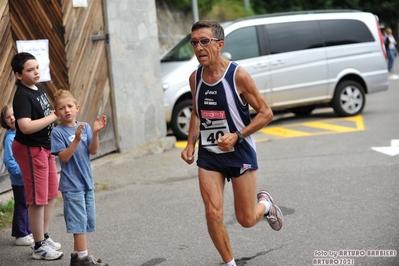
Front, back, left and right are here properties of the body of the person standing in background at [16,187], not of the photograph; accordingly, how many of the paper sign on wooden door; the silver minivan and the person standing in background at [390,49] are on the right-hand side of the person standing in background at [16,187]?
0

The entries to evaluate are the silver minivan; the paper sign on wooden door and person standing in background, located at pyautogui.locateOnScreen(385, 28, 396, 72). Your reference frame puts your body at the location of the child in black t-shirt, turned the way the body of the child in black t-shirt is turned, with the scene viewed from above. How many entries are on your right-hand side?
0

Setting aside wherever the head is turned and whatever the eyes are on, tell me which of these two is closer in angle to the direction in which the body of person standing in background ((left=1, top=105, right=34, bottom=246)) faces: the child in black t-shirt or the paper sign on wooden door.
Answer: the child in black t-shirt

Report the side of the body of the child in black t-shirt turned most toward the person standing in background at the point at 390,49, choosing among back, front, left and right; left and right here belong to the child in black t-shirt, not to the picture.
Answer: left

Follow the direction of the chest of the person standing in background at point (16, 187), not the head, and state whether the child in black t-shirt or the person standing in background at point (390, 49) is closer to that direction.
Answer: the child in black t-shirt

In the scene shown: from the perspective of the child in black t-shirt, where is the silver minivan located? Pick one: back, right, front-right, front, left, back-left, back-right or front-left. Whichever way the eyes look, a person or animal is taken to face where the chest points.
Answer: left

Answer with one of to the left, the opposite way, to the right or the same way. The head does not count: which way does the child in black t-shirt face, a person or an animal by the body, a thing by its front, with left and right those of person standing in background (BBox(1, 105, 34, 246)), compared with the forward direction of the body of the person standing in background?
the same way

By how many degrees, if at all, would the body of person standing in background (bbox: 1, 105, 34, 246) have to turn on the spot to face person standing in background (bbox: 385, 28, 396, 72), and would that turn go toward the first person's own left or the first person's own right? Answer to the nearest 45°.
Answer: approximately 90° to the first person's own left

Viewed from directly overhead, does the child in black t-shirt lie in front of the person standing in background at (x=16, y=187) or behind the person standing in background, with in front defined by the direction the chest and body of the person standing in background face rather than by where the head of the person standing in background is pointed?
in front

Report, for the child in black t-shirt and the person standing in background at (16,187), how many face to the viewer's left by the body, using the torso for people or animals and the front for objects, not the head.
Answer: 0
